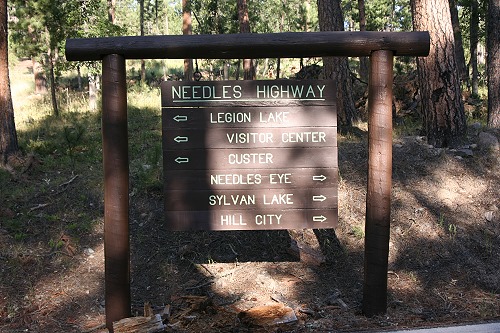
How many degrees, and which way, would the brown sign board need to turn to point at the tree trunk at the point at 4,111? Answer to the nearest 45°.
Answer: approximately 135° to its right

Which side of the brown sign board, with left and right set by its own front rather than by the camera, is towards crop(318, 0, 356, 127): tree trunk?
back

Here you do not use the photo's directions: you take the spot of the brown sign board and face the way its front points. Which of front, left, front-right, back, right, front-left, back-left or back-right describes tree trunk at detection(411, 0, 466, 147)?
back-left

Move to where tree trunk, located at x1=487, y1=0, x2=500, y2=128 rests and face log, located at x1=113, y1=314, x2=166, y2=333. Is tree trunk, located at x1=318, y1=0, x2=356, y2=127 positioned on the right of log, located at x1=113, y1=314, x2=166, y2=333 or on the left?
right

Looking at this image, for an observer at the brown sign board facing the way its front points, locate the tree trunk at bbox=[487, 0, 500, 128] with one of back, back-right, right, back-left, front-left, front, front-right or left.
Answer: back-left

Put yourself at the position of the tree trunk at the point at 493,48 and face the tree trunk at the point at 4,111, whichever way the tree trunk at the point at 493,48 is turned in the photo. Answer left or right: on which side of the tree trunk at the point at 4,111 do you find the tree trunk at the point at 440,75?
left

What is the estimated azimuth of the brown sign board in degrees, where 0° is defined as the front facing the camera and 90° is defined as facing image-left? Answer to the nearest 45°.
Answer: approximately 0°
